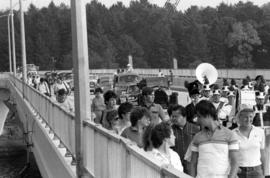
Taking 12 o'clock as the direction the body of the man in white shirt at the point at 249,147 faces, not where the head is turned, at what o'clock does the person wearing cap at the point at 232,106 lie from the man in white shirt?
The person wearing cap is roughly at 6 o'clock from the man in white shirt.

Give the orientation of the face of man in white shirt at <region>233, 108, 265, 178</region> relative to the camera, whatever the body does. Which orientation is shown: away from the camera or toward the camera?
toward the camera

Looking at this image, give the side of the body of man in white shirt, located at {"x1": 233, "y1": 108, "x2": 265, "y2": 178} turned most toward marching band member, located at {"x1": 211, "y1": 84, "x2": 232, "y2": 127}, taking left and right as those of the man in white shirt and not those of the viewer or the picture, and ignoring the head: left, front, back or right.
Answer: back

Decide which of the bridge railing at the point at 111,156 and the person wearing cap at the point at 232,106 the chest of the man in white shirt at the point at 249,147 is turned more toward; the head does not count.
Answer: the bridge railing

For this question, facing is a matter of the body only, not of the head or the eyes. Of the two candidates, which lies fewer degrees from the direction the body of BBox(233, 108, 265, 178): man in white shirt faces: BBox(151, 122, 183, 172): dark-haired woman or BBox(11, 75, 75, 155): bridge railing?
the dark-haired woman

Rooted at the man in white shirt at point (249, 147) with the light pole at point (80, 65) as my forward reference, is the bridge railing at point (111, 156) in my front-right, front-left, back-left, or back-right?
front-left

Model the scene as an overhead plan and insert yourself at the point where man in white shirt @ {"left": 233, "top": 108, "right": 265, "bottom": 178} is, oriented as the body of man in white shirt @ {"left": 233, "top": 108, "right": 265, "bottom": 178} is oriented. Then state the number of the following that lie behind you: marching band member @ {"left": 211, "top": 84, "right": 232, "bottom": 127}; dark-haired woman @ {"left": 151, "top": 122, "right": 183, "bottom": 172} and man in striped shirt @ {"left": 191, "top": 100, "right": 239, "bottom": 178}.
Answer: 1

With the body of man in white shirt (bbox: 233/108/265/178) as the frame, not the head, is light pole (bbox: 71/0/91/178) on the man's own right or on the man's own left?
on the man's own right

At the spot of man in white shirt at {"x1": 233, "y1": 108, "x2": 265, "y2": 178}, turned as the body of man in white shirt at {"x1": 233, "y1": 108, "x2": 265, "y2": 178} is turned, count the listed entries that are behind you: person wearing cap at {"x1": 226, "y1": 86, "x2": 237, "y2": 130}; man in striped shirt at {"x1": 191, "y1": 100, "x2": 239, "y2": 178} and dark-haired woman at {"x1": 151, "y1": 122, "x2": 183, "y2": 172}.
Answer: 1

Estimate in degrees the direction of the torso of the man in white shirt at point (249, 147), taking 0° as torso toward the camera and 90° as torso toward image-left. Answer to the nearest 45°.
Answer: approximately 0°
